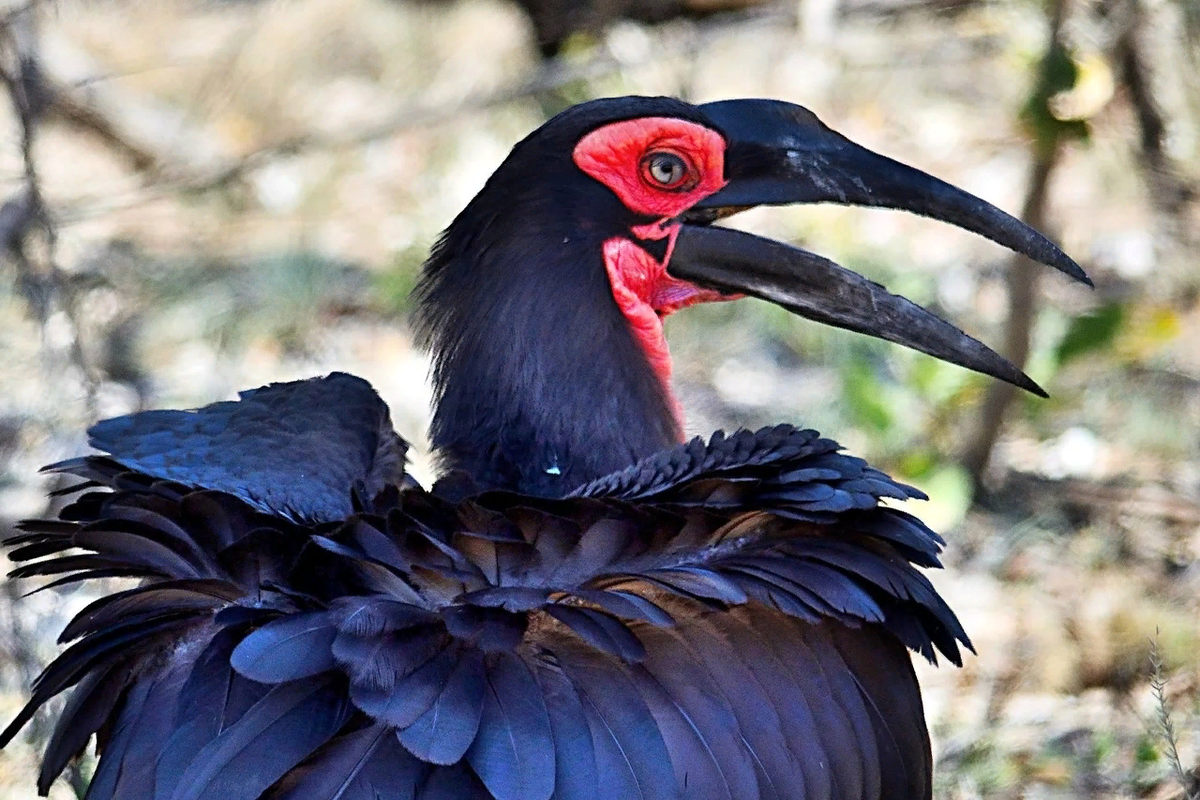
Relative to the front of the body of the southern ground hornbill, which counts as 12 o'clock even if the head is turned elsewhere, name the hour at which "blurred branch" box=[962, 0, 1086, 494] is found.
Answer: The blurred branch is roughly at 1 o'clock from the southern ground hornbill.

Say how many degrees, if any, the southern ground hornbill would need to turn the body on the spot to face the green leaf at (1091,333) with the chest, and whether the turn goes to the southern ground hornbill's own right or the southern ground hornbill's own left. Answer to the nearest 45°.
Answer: approximately 45° to the southern ground hornbill's own right

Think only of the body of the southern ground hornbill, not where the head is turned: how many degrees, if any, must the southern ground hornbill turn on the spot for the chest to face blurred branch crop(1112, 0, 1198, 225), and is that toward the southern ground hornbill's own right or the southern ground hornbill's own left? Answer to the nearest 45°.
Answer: approximately 45° to the southern ground hornbill's own right

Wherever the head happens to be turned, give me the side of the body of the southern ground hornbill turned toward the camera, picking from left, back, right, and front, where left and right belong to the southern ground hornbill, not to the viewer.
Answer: back
